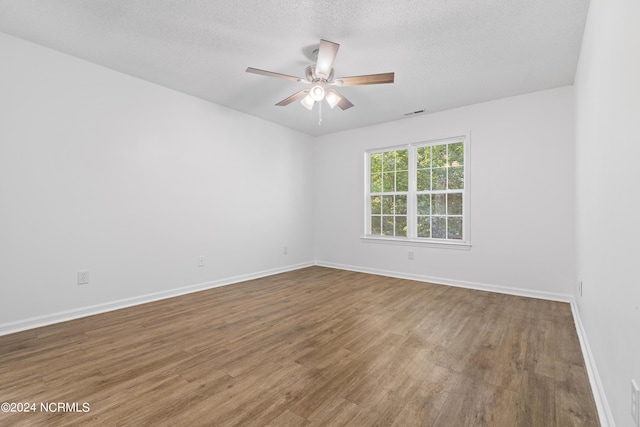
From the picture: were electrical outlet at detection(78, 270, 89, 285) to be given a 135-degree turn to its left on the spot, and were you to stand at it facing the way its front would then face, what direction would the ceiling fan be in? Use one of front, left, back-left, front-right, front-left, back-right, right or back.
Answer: right

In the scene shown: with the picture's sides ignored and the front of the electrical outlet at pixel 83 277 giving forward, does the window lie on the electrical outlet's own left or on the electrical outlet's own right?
on the electrical outlet's own left
